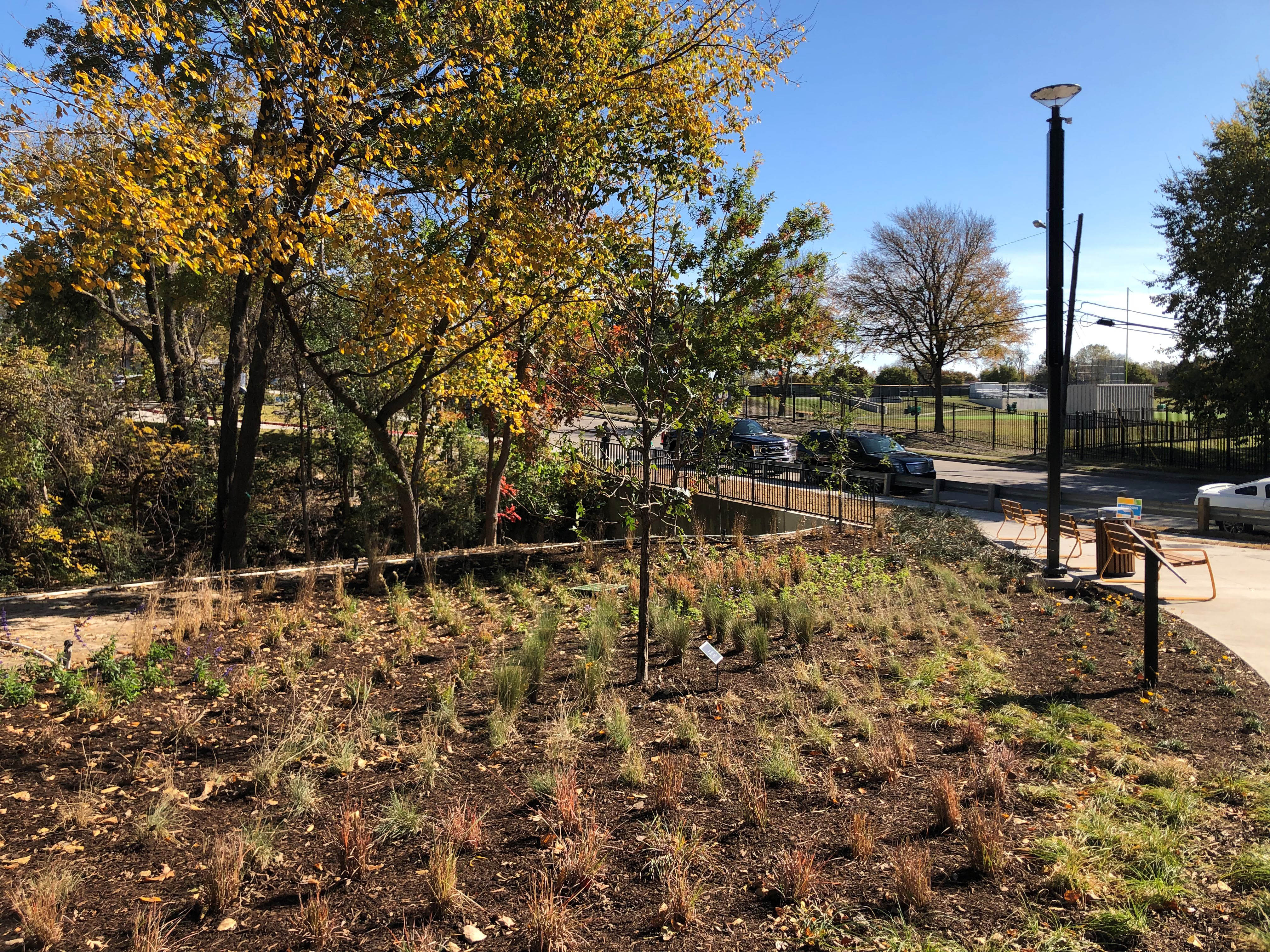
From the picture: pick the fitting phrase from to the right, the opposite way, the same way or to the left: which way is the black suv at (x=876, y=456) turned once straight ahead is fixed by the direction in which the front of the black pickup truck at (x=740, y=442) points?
the same way

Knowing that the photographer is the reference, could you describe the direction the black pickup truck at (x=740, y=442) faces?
facing the viewer and to the right of the viewer

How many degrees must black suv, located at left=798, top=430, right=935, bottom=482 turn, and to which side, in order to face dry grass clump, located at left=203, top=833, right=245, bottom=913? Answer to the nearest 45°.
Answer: approximately 45° to its right

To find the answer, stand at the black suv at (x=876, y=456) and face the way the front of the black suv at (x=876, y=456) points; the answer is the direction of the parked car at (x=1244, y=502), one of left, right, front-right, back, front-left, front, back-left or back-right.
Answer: front

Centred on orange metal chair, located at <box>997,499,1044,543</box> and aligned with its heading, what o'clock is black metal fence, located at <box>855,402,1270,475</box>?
The black metal fence is roughly at 11 o'clock from the orange metal chair.

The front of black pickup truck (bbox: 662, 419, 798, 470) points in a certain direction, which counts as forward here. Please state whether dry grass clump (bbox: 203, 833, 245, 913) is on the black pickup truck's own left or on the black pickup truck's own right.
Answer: on the black pickup truck's own right

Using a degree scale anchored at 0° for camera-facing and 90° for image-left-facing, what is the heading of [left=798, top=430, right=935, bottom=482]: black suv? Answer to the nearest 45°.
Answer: approximately 315°

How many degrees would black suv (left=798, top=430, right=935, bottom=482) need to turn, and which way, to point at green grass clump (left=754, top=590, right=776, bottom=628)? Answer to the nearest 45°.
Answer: approximately 45° to its right

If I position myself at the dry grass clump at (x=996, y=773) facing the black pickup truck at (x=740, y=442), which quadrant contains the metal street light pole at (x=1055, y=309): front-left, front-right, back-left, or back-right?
front-right

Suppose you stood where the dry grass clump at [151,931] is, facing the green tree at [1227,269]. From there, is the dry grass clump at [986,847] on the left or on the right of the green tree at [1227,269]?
right

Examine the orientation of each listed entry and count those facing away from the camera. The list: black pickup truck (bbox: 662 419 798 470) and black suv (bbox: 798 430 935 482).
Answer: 0

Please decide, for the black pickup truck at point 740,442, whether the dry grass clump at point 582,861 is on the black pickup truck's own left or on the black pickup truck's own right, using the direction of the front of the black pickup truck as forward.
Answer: on the black pickup truck's own right

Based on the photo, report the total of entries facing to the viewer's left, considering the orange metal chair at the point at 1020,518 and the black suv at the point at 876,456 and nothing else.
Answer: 0
